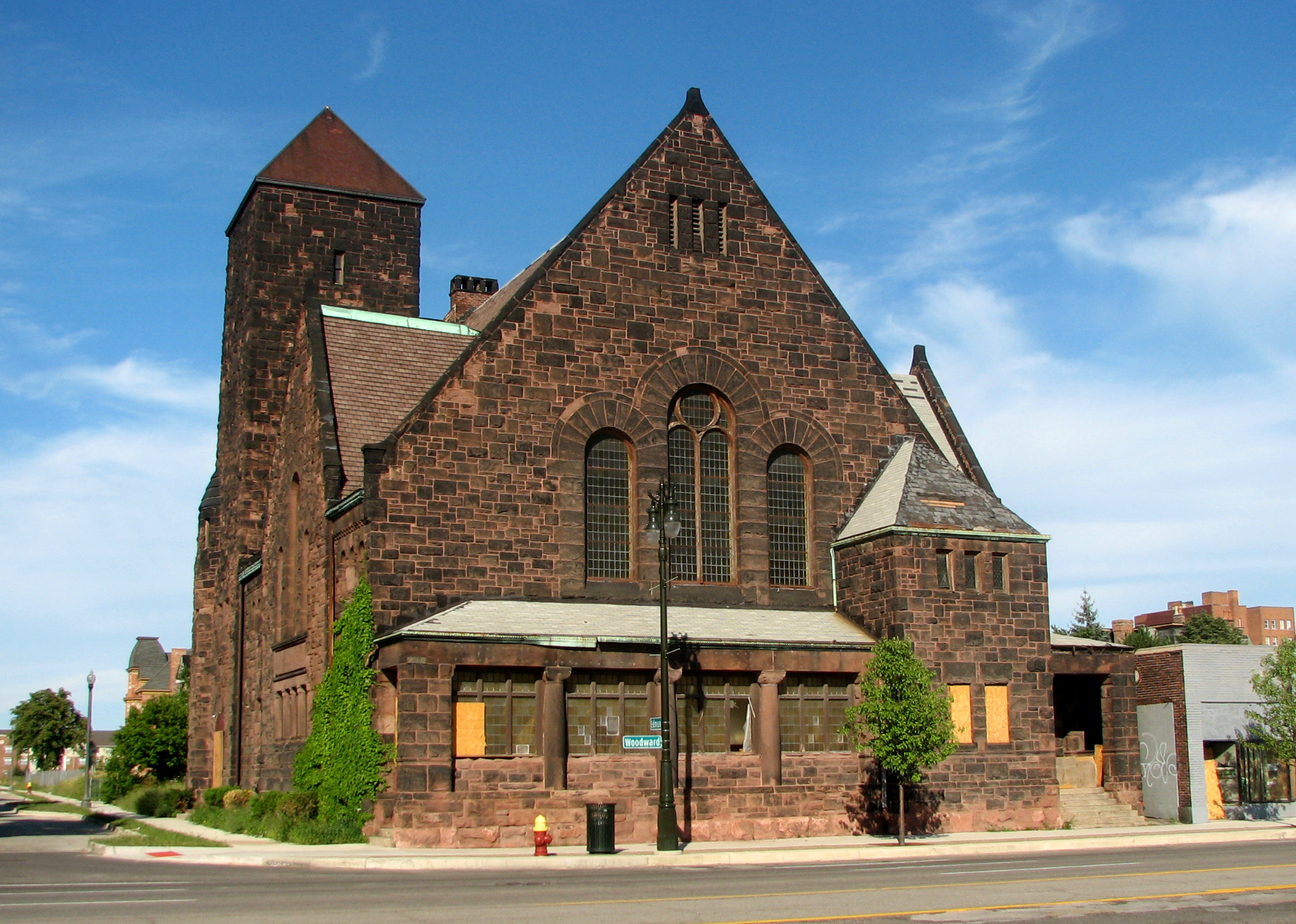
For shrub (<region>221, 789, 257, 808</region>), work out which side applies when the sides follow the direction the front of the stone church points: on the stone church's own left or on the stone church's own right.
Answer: on the stone church's own right

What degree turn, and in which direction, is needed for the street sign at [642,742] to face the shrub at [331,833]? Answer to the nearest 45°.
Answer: approximately 90° to its right

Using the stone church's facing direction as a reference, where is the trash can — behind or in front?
in front

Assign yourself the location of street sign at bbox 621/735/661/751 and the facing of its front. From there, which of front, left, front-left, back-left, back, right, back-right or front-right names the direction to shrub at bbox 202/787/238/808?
back-right

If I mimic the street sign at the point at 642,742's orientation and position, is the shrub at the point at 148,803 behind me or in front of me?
behind

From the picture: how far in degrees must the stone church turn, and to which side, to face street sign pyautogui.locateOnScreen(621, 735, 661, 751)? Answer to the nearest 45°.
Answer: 0° — it already faces it

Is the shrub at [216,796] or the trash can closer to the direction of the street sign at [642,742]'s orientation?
the trash can

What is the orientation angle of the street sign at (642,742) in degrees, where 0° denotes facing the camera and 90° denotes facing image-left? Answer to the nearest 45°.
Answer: approximately 0°

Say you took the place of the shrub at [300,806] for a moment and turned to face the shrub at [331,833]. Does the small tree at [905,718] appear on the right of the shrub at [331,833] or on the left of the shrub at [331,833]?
left

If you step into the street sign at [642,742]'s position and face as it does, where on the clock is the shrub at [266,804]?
The shrub is roughly at 4 o'clock from the street sign.

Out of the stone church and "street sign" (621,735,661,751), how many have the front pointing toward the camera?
2

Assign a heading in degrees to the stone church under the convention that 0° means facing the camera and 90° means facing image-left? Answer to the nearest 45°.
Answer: approximately 0°
